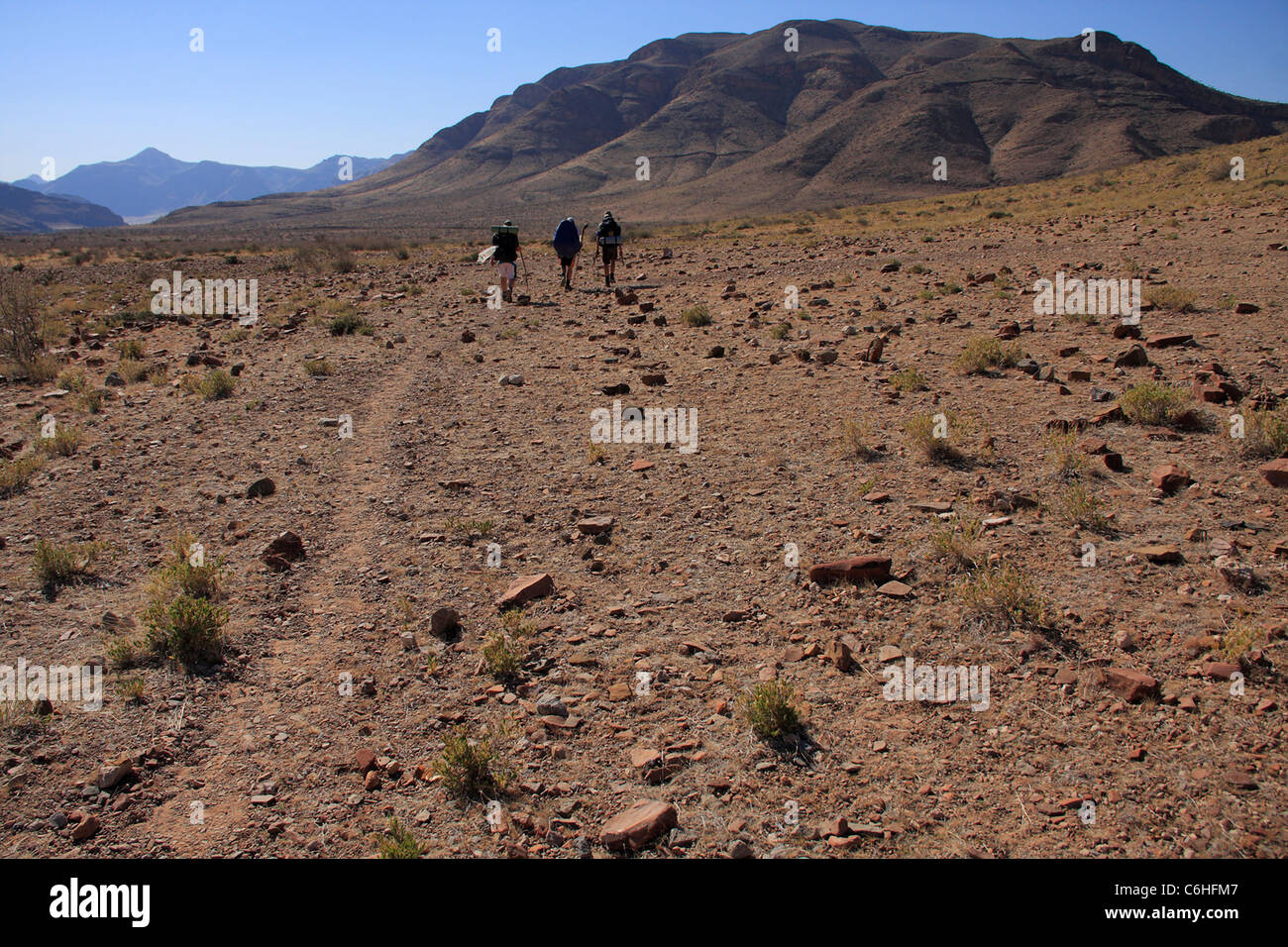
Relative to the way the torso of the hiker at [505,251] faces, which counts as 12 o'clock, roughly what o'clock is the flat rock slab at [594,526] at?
The flat rock slab is roughly at 6 o'clock from the hiker.

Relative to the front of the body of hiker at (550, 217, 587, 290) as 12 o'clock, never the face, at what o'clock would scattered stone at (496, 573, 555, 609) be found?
The scattered stone is roughly at 6 o'clock from the hiker.

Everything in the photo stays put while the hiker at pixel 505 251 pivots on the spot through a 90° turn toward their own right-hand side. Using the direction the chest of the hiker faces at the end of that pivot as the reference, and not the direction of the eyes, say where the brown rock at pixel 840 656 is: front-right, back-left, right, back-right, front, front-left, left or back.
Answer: right

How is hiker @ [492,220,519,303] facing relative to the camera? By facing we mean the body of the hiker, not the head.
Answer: away from the camera

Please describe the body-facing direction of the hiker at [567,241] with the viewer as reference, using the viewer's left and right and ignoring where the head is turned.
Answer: facing away from the viewer

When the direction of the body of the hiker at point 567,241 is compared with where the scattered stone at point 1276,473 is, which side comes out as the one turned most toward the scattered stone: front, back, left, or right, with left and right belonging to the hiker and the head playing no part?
back

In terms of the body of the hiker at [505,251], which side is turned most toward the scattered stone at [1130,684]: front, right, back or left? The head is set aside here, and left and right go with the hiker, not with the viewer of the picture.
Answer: back

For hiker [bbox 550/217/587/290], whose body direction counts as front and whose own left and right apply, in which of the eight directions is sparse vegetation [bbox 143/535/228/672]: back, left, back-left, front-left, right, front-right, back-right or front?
back

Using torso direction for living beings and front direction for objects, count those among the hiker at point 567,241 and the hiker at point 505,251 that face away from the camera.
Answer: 2
